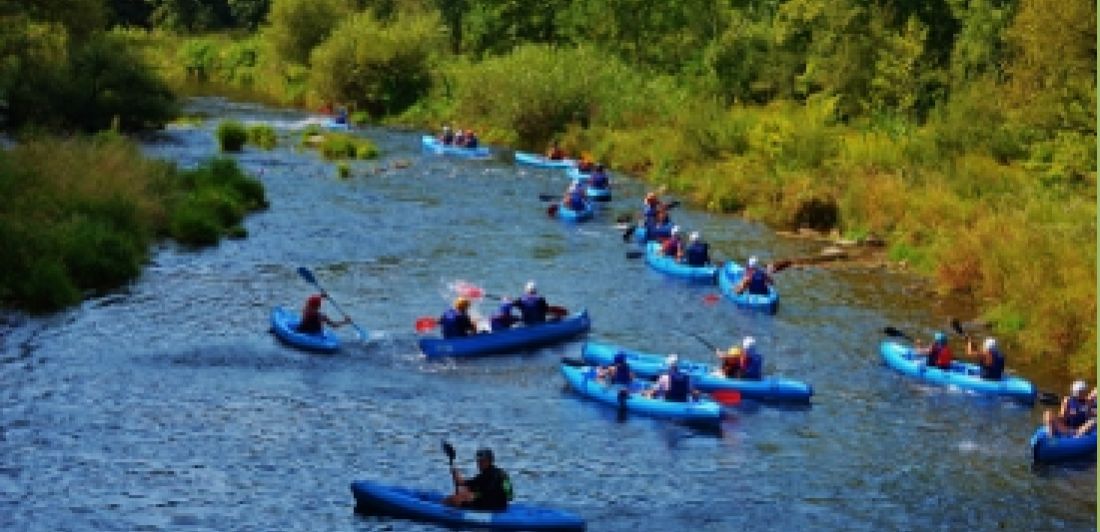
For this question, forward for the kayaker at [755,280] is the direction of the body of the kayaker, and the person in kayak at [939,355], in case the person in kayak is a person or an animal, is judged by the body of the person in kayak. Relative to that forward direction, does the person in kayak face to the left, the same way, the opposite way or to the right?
the same way

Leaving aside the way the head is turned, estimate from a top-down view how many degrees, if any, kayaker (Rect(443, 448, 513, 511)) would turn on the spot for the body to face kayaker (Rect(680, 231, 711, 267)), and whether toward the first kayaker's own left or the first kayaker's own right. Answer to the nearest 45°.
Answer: approximately 90° to the first kayaker's own right

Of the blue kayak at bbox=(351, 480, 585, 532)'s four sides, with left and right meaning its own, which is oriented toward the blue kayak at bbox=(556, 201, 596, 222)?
right

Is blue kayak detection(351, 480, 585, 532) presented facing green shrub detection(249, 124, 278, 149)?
no

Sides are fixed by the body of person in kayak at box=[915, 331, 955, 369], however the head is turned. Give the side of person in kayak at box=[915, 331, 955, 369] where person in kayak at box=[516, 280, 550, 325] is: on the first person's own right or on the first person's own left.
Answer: on the first person's own left

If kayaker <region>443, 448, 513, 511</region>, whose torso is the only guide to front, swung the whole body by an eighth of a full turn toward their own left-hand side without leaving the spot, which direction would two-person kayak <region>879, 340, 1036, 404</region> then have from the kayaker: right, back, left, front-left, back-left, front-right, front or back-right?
back

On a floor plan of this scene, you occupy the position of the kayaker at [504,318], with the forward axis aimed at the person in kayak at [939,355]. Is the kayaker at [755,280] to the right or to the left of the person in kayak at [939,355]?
left

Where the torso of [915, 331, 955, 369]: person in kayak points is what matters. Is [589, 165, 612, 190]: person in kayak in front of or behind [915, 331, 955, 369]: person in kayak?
in front

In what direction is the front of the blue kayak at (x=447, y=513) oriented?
to the viewer's left

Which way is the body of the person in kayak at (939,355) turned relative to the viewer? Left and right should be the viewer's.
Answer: facing away from the viewer and to the left of the viewer

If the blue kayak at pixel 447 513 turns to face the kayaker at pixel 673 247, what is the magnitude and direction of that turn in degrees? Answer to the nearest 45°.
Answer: approximately 90° to its right

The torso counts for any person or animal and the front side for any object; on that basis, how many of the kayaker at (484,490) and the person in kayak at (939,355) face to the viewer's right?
0

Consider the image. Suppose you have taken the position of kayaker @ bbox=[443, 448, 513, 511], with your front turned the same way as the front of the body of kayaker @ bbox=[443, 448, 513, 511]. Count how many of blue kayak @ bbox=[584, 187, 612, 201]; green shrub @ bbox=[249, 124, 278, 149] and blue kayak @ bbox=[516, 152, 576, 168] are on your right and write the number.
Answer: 3

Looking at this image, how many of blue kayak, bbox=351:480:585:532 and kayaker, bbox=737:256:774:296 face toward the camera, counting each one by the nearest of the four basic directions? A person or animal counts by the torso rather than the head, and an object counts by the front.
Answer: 0

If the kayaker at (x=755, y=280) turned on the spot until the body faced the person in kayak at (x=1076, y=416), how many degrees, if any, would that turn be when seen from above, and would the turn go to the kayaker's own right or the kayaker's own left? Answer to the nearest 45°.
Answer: approximately 180°

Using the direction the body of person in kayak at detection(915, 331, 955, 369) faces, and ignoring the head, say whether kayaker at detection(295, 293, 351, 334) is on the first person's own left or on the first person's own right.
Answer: on the first person's own left

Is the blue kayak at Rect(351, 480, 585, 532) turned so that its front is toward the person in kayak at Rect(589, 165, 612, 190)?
no

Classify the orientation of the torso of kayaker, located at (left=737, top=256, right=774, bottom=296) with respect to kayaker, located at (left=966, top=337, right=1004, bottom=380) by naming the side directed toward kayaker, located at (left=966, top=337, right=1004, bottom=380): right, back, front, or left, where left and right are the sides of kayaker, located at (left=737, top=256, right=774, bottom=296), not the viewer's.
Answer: back

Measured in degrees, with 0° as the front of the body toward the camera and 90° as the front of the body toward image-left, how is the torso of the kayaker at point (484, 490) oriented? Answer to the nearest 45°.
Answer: approximately 90°

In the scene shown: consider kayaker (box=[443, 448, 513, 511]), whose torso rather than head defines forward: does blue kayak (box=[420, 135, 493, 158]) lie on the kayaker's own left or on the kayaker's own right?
on the kayaker's own right

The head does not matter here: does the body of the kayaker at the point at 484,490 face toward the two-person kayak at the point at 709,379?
no
